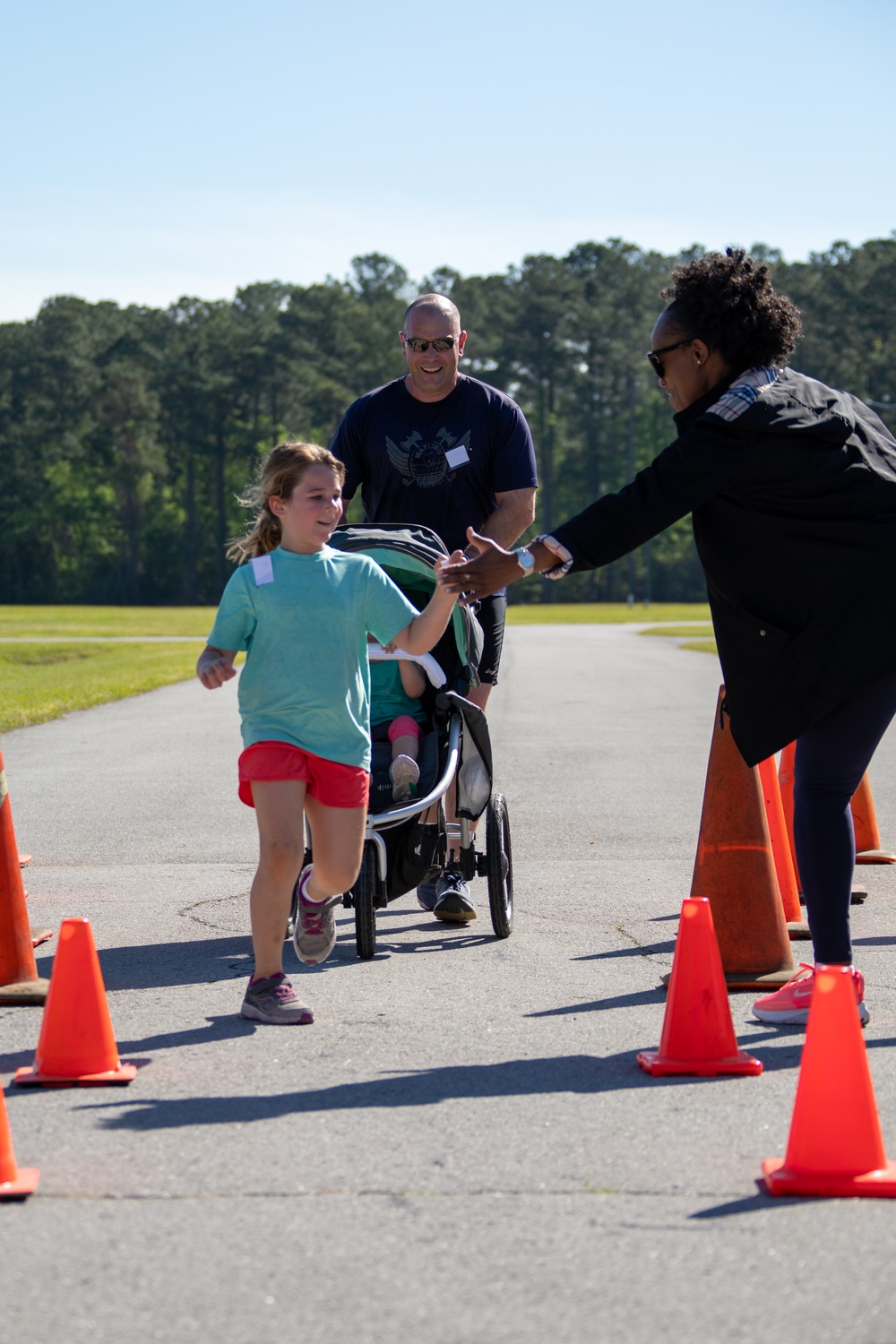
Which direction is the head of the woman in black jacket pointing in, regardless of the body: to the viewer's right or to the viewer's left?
to the viewer's left

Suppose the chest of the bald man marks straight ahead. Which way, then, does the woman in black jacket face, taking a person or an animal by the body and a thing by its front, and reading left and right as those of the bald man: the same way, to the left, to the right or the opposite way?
to the right

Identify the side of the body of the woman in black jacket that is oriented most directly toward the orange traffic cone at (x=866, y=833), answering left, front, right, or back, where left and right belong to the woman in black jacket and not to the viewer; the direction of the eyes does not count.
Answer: right

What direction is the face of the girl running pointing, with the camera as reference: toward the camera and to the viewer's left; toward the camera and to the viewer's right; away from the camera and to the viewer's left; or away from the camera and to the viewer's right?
toward the camera and to the viewer's right

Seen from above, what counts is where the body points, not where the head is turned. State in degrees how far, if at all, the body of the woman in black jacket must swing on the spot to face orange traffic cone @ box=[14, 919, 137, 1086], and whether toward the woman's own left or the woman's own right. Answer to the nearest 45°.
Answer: approximately 45° to the woman's own left

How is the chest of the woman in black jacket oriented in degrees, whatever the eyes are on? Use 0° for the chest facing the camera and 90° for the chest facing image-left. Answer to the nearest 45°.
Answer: approximately 90°

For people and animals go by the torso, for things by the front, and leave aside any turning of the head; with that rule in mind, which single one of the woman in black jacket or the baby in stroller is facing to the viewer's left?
the woman in black jacket

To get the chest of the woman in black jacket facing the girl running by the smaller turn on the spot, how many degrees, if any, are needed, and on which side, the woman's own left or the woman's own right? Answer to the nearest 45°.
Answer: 0° — they already face them

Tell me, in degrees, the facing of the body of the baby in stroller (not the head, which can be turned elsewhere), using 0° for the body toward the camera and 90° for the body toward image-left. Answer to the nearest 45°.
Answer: approximately 0°

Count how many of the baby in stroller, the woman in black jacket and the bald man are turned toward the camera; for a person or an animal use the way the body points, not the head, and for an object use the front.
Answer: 2

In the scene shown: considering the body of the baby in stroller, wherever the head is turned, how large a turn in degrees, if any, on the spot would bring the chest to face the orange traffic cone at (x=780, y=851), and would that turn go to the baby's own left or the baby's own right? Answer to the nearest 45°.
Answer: approximately 90° to the baby's own left

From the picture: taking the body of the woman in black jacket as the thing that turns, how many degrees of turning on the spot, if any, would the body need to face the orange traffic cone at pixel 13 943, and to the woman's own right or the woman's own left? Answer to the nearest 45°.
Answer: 0° — they already face it

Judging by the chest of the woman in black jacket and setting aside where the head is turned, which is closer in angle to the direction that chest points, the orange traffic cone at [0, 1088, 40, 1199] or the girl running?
the girl running
